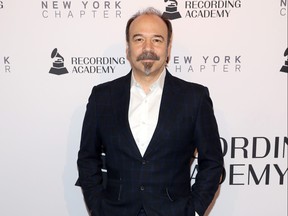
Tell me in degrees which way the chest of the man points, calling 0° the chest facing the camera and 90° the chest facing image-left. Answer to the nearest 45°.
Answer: approximately 0°
